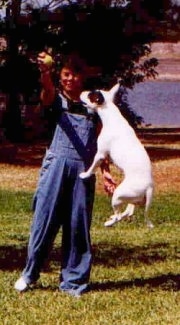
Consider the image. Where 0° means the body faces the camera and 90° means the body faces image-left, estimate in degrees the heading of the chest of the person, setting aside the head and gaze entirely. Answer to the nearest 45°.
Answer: approximately 0°

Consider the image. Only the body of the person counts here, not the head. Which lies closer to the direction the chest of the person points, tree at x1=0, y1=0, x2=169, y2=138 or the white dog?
the white dog

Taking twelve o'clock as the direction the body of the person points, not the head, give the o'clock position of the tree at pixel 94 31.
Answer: The tree is roughly at 6 o'clock from the person.

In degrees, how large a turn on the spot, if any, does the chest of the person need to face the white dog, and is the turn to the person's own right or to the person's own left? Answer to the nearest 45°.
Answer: approximately 45° to the person's own left
